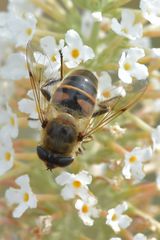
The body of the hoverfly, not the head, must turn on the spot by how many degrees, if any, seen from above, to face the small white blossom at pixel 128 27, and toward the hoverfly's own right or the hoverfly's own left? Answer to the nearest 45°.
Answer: approximately 135° to the hoverfly's own left

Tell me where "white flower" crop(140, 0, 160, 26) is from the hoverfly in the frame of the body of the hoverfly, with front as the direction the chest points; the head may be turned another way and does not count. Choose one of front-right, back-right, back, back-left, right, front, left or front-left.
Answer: back-left

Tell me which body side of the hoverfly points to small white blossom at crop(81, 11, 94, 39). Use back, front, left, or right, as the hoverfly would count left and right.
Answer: back

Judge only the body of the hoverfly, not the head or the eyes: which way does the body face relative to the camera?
toward the camera

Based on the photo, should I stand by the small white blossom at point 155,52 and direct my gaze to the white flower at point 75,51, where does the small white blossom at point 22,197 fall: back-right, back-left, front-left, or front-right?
front-left

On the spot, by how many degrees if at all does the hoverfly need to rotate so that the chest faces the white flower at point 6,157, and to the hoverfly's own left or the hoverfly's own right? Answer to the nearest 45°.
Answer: approximately 90° to the hoverfly's own right
